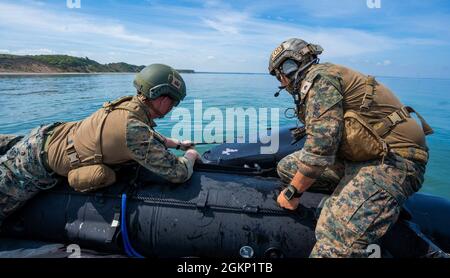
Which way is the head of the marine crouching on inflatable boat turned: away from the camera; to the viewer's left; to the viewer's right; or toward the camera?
to the viewer's left

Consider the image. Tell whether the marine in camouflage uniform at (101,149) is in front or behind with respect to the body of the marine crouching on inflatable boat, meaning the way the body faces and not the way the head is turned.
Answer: in front

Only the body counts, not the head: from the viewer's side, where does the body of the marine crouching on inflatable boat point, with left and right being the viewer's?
facing to the left of the viewer
